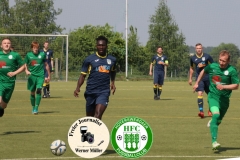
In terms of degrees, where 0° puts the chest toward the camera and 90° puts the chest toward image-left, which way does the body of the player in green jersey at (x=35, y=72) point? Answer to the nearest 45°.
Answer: approximately 0°

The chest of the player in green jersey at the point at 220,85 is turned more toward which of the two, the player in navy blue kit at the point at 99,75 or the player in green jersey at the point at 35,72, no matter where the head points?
the player in navy blue kit

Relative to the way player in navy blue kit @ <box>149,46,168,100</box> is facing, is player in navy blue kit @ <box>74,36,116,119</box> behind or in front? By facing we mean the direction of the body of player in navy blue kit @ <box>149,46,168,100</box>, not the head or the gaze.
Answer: in front

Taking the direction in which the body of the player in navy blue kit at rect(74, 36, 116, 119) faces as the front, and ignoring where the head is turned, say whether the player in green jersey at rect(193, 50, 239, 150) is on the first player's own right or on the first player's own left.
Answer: on the first player's own left

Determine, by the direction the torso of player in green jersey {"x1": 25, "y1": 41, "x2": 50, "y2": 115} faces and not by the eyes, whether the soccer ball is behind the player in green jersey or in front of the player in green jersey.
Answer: in front
